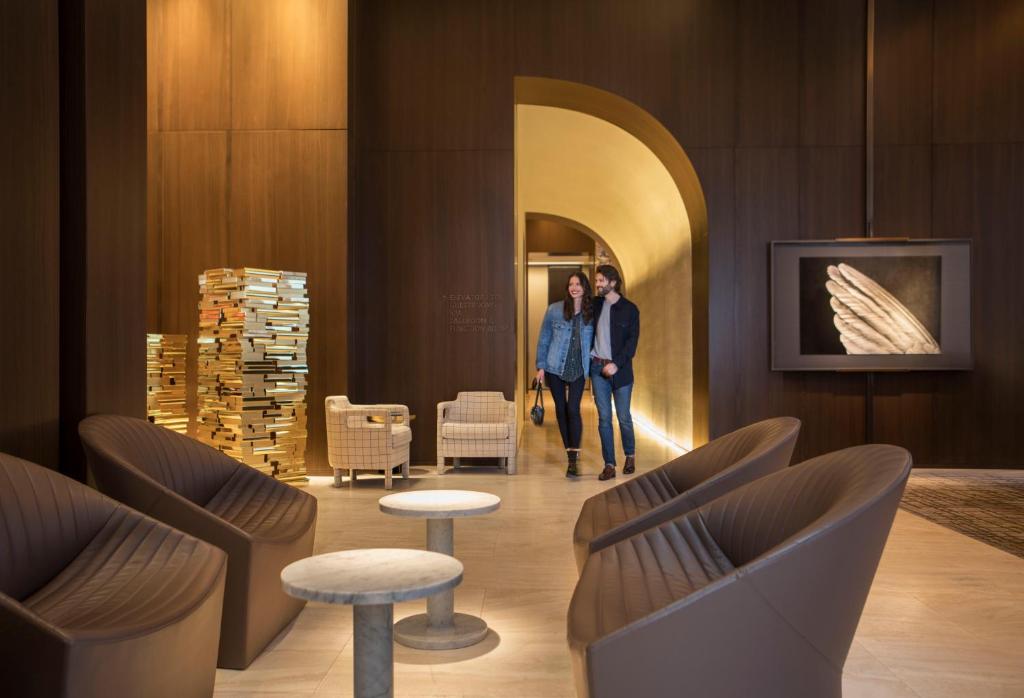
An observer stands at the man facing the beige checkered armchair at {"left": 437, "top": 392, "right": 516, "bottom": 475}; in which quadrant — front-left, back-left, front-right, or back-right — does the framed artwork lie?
back-right

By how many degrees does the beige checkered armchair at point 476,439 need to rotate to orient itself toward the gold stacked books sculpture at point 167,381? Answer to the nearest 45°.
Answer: approximately 90° to its right

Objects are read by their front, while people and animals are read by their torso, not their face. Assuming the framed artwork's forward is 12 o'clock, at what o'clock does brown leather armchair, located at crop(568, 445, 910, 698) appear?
The brown leather armchair is roughly at 12 o'clock from the framed artwork.

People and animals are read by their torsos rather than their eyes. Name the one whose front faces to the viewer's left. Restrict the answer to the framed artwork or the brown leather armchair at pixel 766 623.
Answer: the brown leather armchair

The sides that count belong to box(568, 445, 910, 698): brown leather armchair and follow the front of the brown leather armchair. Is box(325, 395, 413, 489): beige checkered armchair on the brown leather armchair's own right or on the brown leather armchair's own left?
on the brown leather armchair's own right

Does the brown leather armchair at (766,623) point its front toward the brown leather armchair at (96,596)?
yes

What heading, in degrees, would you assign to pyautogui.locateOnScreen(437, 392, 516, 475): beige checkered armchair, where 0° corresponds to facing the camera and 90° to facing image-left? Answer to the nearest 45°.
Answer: approximately 0°

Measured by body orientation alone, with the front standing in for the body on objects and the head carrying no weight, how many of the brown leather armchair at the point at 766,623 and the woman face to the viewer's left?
1

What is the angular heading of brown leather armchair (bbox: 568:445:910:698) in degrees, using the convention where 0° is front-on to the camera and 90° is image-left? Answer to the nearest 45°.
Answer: approximately 90°

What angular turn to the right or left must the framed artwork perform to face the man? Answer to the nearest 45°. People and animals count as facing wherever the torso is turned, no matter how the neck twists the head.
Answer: approximately 45° to its right
